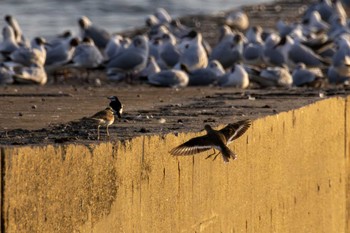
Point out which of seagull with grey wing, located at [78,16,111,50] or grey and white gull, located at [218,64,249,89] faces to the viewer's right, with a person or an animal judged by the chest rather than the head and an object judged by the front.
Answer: the grey and white gull

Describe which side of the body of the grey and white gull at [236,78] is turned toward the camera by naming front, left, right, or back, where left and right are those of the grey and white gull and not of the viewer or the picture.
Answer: right

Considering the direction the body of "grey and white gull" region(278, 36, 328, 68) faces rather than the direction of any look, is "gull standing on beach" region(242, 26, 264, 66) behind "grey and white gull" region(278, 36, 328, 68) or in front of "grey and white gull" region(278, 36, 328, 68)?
in front

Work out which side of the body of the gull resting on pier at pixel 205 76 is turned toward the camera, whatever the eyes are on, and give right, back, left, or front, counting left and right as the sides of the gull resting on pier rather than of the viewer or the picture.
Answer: right
